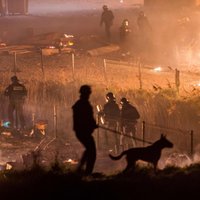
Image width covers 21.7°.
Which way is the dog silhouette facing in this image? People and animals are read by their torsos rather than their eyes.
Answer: to the viewer's right

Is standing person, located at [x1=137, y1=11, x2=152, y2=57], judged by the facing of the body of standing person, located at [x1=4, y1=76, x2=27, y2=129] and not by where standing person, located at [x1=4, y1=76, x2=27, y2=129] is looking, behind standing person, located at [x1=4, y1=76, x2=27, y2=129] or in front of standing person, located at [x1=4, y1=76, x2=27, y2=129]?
in front

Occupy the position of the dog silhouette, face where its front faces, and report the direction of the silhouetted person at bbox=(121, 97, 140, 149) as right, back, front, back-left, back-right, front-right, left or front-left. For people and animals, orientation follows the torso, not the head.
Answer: left

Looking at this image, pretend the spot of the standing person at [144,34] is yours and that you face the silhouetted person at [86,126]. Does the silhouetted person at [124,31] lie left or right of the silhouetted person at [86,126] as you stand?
right

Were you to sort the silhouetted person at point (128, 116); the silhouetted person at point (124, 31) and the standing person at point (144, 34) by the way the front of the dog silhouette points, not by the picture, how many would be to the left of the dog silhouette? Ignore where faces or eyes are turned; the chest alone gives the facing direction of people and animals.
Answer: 3

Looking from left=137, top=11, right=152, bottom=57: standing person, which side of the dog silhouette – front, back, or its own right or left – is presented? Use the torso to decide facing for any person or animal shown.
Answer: left

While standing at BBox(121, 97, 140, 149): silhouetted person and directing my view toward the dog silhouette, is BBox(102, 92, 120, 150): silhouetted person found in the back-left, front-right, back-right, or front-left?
back-right

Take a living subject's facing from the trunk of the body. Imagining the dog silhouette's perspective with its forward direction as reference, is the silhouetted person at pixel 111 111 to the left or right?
on its left

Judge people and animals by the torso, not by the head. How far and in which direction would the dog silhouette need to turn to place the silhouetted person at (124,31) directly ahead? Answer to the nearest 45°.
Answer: approximately 90° to its left
